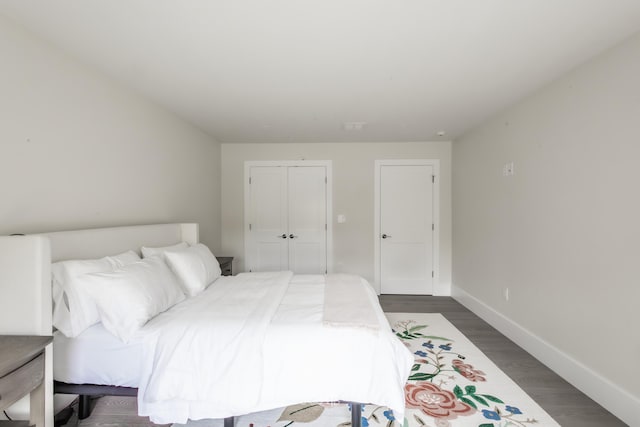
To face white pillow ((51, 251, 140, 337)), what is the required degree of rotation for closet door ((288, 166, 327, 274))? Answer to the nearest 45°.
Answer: approximately 45° to its right

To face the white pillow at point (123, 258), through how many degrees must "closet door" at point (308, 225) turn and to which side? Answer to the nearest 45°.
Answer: approximately 45° to its right

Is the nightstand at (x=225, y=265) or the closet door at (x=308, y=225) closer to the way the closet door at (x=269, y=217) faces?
the nightstand

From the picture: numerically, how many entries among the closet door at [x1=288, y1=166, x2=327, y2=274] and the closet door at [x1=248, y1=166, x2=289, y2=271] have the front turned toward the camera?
2

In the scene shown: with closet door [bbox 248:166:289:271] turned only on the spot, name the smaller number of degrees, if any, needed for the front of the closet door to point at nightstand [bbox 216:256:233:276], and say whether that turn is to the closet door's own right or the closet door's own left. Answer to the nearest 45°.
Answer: approximately 45° to the closet door's own right

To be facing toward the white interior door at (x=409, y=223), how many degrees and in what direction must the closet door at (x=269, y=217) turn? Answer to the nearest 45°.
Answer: approximately 90° to its left

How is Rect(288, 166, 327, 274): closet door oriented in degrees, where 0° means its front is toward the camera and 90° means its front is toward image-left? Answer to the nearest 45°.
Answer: approximately 0°

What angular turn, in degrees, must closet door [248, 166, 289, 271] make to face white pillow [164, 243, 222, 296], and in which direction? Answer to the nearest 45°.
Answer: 0° — it already faces it

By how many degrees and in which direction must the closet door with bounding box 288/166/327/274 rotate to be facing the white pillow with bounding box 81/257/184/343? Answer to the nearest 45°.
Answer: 0° — it already faces it
